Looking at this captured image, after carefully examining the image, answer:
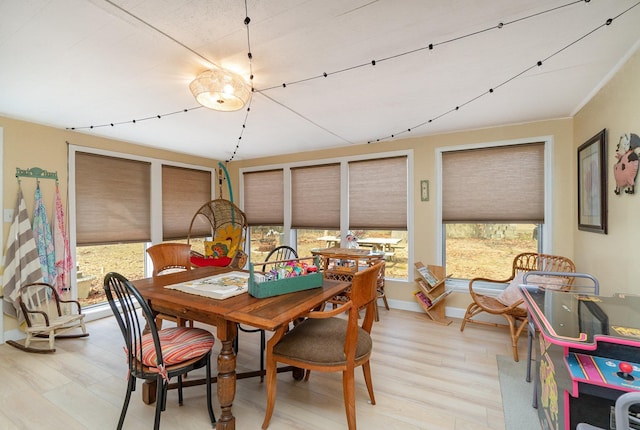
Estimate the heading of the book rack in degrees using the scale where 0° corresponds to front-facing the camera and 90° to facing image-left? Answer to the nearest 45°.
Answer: approximately 45°

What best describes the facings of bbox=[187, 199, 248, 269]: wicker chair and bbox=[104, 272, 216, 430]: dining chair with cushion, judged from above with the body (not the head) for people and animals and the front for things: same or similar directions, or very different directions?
very different directions

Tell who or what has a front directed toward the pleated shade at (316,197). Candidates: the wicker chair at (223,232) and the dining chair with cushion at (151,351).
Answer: the dining chair with cushion

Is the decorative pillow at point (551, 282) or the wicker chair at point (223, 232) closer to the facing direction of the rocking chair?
the decorative pillow

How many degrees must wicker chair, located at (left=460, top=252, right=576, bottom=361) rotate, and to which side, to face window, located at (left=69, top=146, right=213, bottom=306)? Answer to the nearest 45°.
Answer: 0° — it already faces it

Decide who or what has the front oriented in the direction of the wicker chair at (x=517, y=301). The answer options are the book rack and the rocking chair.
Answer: the rocking chair

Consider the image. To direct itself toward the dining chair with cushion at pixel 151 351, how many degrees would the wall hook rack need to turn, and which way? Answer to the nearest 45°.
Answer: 0° — it already faces it
